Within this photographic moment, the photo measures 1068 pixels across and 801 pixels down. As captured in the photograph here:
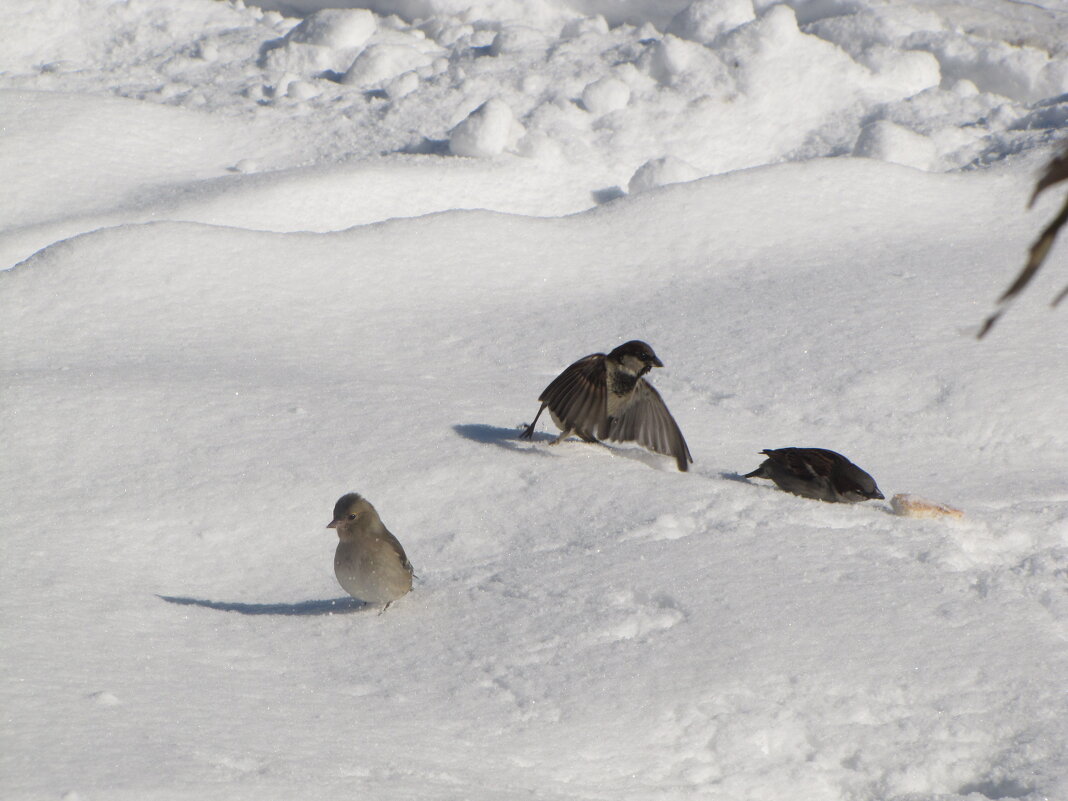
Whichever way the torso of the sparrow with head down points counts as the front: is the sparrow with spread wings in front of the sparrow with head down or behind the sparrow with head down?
behind

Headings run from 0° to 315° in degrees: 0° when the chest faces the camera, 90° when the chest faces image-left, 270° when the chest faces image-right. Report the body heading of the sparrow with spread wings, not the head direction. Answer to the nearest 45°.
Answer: approximately 315°

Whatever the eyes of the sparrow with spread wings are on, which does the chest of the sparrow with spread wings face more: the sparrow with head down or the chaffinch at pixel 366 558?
the sparrow with head down

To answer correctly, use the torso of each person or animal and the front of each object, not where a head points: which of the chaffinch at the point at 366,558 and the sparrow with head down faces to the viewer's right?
the sparrow with head down

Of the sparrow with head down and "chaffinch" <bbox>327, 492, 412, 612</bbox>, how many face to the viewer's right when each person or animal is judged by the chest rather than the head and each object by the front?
1

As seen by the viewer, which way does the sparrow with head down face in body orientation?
to the viewer's right
